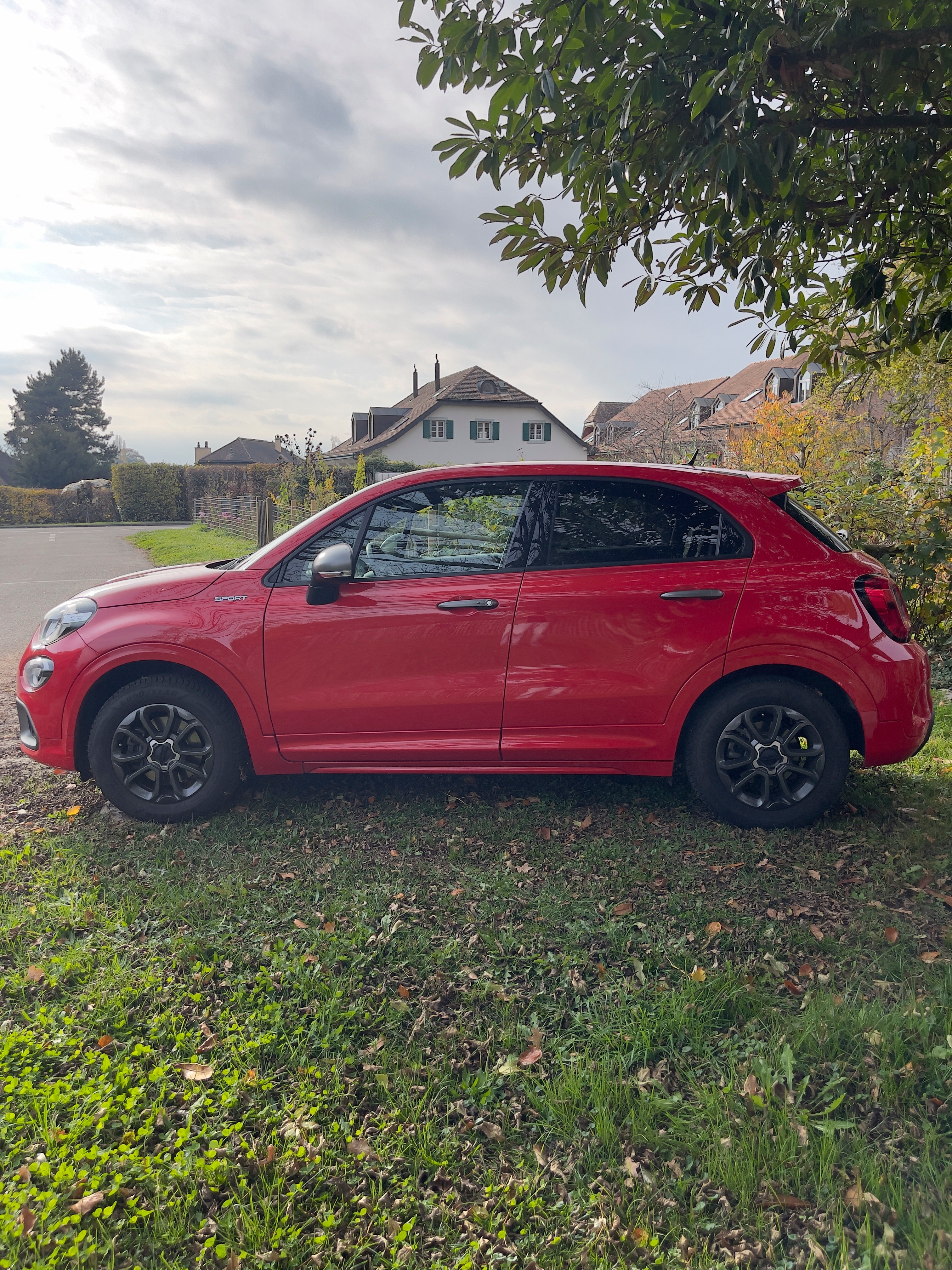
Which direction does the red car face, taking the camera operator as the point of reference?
facing to the left of the viewer

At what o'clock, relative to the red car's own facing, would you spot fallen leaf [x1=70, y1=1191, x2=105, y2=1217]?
The fallen leaf is roughly at 10 o'clock from the red car.

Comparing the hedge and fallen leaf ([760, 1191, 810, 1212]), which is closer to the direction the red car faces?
the hedge

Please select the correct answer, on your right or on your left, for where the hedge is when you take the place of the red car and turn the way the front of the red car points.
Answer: on your right

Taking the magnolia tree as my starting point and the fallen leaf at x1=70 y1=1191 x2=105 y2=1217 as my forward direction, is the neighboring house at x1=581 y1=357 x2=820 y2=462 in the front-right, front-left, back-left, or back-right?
back-right

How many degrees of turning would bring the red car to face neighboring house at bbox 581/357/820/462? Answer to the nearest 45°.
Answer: approximately 90° to its right

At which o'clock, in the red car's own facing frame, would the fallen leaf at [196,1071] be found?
The fallen leaf is roughly at 10 o'clock from the red car.

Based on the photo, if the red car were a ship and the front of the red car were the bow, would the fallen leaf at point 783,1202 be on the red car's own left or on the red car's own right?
on the red car's own left
